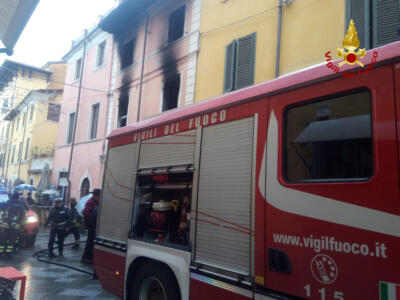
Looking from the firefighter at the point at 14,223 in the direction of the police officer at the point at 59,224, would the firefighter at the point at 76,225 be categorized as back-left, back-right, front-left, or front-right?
front-left

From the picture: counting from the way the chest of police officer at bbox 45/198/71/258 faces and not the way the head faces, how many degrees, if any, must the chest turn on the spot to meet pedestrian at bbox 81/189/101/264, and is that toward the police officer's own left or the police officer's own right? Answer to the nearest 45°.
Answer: approximately 45° to the police officer's own left

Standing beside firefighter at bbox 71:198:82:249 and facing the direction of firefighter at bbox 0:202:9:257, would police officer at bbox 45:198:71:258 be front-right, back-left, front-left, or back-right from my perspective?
front-left

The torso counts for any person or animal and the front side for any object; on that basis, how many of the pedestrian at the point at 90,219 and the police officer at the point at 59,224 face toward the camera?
1

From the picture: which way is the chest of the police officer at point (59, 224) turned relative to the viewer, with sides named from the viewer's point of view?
facing the viewer

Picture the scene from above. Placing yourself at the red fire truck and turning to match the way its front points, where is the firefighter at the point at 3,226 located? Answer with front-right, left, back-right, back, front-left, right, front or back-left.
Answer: back

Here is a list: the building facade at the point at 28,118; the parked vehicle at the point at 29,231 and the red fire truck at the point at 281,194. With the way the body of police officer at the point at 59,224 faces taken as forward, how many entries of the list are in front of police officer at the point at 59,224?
1

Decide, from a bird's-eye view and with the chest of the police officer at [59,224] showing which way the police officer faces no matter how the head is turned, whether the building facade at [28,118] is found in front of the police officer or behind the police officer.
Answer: behind

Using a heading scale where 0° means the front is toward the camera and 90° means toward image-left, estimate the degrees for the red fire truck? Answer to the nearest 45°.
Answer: approximately 315°
